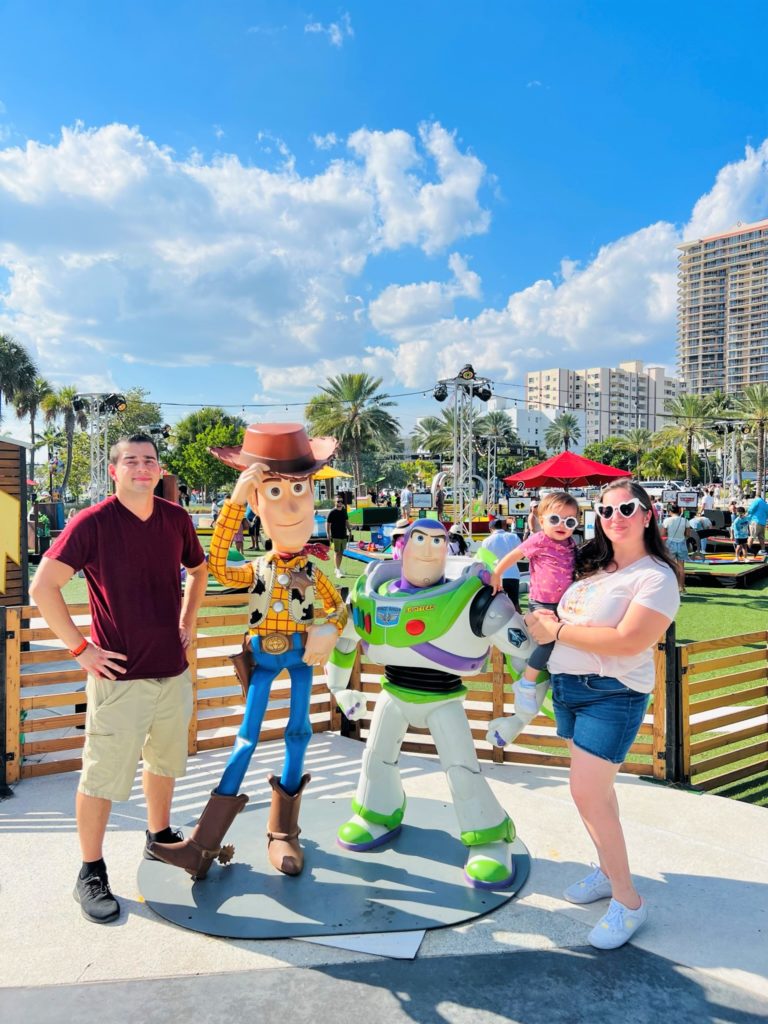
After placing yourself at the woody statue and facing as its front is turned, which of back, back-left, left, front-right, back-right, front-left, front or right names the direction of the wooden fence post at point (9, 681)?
back-right

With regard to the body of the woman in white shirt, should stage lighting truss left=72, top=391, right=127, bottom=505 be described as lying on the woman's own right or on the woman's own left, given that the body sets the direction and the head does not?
on the woman's own right

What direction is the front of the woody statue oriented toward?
toward the camera

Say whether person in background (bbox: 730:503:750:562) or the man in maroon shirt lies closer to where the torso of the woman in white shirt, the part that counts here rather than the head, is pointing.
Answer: the man in maroon shirt

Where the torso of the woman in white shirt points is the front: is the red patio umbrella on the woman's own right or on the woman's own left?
on the woman's own right

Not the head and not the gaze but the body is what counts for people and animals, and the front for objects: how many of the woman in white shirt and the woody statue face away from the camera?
0

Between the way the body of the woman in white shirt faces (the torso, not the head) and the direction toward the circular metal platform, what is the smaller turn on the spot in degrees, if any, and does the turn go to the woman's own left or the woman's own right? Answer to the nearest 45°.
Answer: approximately 45° to the woman's own right

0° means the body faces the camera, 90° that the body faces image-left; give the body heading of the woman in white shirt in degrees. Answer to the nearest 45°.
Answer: approximately 45°
